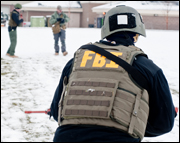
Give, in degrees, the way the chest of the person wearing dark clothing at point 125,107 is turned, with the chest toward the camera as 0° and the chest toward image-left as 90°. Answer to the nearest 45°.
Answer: approximately 225°

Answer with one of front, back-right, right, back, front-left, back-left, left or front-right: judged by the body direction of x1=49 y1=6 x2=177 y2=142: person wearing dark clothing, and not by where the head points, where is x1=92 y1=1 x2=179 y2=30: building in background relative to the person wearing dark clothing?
front-left
